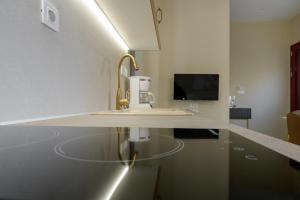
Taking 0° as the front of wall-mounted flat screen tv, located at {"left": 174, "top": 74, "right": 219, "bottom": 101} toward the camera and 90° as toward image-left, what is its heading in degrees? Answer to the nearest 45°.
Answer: approximately 0°

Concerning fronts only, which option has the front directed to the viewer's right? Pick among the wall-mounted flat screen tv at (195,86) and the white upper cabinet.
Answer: the white upper cabinet

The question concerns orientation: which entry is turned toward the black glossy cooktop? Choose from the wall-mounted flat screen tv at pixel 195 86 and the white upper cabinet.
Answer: the wall-mounted flat screen tv

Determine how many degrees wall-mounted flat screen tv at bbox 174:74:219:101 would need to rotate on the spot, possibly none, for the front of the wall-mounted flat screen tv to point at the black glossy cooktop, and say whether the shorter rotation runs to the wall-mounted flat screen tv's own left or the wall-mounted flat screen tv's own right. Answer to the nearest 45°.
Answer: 0° — it already faces it

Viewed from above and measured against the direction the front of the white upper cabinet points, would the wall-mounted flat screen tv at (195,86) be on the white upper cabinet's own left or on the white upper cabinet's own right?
on the white upper cabinet's own left

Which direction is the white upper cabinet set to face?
to the viewer's right
